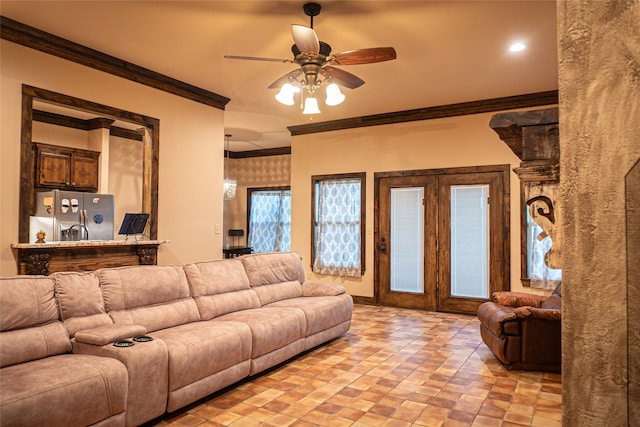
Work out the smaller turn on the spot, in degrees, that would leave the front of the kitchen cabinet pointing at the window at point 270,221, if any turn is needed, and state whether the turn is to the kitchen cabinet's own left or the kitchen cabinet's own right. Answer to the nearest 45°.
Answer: approximately 45° to the kitchen cabinet's own left

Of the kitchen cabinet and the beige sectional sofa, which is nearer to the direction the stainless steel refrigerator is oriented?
the beige sectional sofa

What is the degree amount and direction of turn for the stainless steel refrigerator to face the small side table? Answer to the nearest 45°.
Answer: approximately 90° to its left

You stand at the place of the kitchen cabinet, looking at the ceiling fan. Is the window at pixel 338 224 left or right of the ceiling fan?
left

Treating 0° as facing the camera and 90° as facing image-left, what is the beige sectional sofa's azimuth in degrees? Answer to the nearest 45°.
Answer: approximately 315°

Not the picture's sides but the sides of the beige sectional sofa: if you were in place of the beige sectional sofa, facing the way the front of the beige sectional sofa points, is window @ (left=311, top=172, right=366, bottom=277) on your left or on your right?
on your left
